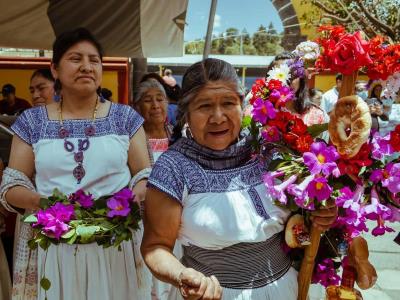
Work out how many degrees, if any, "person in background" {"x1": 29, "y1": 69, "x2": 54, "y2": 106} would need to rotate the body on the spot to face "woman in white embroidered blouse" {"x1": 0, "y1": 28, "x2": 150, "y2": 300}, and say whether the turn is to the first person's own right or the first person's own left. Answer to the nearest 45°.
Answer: approximately 45° to the first person's own left

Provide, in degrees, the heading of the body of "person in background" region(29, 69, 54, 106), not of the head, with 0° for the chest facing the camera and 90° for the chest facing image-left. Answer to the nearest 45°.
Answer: approximately 45°

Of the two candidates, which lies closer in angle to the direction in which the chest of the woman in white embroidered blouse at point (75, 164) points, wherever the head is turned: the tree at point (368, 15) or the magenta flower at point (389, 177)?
the magenta flower

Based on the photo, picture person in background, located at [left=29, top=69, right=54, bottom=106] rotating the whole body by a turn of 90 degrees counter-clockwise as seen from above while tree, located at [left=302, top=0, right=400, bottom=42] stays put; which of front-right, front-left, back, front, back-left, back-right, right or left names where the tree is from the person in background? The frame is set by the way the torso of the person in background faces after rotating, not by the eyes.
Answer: left

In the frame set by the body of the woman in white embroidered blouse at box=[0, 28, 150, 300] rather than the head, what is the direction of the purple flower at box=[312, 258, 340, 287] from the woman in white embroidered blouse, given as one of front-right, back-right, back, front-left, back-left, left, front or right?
front-left

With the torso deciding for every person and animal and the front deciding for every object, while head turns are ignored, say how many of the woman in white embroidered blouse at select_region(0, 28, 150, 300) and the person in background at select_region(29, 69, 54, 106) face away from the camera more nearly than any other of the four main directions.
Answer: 0

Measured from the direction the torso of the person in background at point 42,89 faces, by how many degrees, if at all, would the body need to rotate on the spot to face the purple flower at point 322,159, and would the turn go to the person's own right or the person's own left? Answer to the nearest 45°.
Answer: approximately 45° to the person's own left

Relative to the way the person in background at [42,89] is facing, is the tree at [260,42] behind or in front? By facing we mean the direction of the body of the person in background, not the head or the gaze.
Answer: behind

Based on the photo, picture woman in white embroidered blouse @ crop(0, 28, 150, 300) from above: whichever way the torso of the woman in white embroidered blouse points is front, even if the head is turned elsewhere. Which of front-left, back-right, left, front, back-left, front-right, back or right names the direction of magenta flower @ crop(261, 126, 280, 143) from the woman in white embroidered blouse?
front-left

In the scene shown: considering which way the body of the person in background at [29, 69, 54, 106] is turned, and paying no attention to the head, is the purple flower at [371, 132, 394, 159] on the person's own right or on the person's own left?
on the person's own left

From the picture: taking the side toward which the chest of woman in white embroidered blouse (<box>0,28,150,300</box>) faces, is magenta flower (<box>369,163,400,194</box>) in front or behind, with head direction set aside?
in front

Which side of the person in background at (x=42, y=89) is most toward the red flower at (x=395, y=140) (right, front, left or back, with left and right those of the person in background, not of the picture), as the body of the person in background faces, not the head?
left
